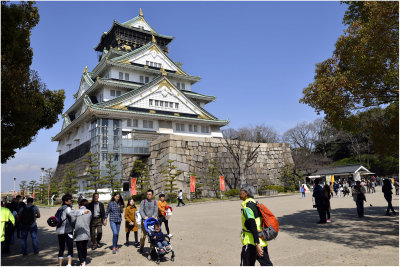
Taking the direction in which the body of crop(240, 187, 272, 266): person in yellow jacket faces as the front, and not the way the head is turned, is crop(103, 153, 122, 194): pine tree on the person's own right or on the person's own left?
on the person's own right

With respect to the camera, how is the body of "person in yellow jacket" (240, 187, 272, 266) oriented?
to the viewer's left

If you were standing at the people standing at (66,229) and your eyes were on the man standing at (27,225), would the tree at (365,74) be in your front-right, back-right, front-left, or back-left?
back-right

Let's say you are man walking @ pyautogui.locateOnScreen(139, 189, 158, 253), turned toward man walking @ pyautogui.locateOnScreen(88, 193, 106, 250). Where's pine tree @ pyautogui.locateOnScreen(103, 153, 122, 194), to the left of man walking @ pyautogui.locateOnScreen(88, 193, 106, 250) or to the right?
right

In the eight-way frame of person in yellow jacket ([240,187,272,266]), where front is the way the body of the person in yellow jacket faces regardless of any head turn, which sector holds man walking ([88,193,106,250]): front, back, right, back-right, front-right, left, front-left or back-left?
front-right

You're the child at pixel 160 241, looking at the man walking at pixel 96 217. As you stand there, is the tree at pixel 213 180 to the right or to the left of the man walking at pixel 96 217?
right
